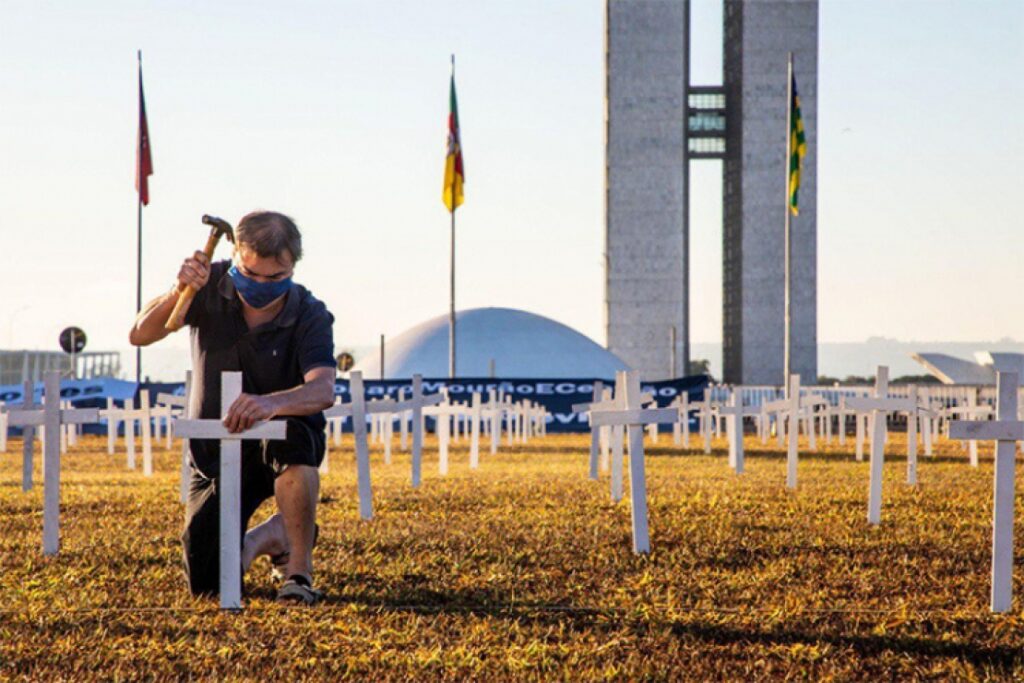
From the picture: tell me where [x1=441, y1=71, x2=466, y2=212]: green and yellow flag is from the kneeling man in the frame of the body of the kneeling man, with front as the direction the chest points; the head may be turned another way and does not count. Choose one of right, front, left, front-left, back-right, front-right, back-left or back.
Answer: back

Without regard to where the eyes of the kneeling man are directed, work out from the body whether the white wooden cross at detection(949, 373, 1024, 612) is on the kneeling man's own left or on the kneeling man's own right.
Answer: on the kneeling man's own left

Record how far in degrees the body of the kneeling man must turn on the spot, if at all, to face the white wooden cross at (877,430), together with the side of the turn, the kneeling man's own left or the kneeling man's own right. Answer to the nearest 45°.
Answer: approximately 135° to the kneeling man's own left

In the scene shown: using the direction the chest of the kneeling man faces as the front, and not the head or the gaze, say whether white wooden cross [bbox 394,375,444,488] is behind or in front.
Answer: behind

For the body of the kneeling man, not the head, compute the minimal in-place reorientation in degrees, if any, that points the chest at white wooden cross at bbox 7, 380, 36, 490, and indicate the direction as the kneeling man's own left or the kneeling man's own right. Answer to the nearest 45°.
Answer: approximately 180°

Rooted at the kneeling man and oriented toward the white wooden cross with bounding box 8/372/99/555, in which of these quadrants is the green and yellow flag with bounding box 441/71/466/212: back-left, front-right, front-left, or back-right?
front-right

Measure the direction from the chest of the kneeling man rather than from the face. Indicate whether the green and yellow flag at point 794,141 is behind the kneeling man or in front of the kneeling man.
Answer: behind

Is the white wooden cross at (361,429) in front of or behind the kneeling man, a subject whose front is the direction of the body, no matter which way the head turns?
behind

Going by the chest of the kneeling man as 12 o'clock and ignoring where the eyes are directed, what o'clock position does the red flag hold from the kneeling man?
The red flag is roughly at 6 o'clock from the kneeling man.

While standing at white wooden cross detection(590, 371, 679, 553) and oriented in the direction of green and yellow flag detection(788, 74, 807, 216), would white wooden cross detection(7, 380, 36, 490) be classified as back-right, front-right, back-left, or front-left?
front-left

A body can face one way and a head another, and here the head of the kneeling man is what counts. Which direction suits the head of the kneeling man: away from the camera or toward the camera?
toward the camera

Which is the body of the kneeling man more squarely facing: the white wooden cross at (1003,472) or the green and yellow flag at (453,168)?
the white wooden cross

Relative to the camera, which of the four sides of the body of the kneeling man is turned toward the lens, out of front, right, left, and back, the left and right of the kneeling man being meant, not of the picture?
front
